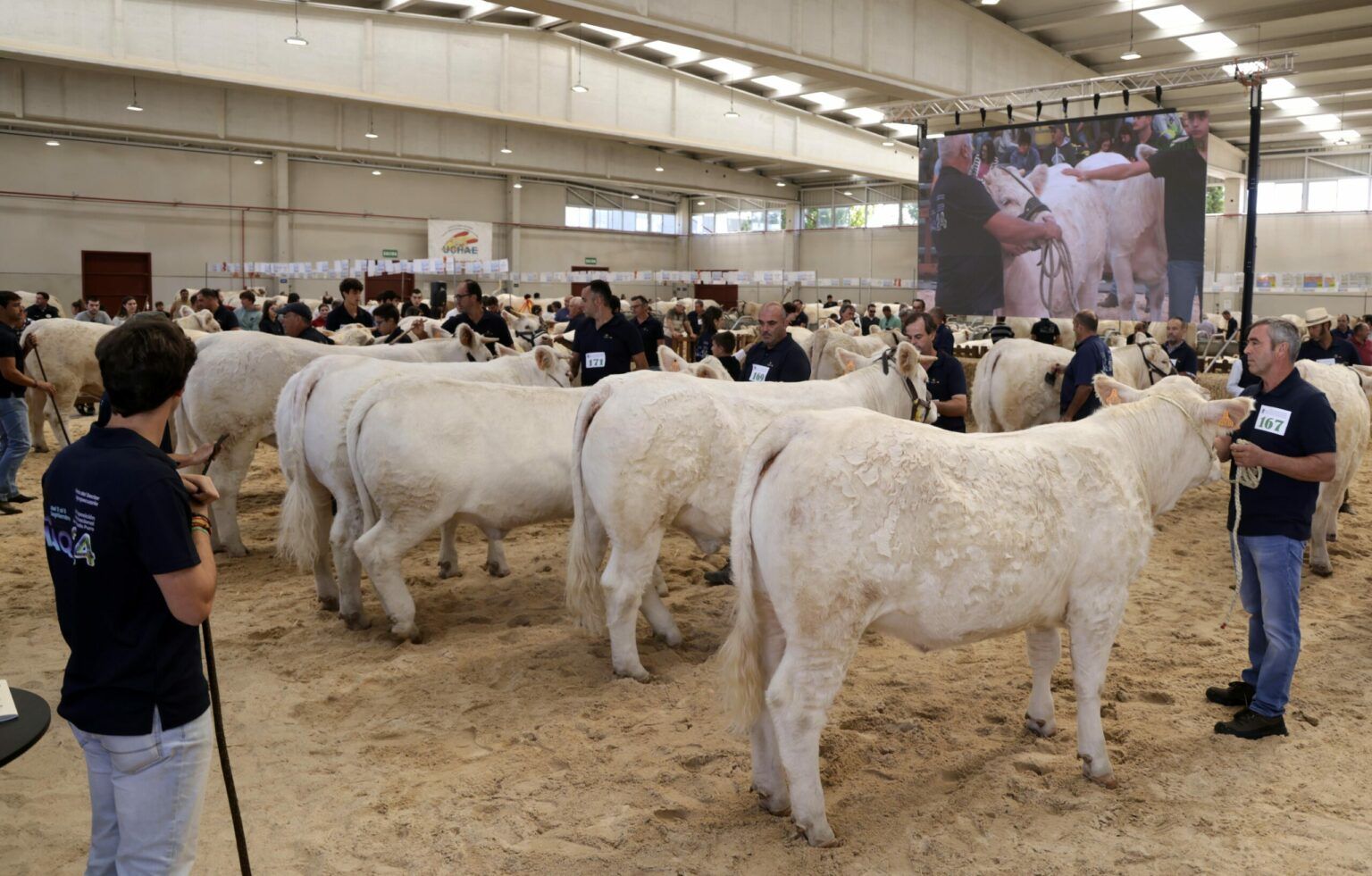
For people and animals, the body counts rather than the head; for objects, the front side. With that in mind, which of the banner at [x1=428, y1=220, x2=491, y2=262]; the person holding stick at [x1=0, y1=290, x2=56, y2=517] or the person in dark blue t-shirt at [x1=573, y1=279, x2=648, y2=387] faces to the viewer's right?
the person holding stick

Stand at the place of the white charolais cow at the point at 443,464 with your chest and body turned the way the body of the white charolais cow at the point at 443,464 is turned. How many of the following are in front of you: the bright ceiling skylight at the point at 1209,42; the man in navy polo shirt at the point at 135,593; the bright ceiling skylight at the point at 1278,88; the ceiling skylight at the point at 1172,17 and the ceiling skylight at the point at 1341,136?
4

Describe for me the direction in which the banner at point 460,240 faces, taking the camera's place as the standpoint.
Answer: facing the viewer

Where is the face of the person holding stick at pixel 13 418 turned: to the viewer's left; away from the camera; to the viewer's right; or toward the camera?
to the viewer's right

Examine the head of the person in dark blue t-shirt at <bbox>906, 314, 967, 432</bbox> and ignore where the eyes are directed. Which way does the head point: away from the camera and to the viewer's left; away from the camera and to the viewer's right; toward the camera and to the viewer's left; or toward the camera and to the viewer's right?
toward the camera and to the viewer's left

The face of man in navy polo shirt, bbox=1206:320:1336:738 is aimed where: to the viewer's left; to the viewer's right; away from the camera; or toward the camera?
to the viewer's left

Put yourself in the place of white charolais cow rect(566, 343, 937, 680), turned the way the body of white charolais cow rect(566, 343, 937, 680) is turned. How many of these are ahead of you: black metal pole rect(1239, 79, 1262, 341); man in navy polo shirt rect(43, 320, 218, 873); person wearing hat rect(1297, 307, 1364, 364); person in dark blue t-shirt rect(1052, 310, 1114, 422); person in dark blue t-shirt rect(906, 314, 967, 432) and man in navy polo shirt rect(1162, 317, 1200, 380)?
5

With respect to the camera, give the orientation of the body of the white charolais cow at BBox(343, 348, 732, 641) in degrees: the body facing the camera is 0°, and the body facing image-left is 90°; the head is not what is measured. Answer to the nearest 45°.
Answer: approximately 225°

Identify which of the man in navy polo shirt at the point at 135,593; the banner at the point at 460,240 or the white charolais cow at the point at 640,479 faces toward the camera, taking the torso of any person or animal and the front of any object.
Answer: the banner

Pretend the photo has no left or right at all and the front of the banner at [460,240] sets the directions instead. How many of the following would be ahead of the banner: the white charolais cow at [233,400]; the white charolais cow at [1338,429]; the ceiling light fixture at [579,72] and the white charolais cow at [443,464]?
4
